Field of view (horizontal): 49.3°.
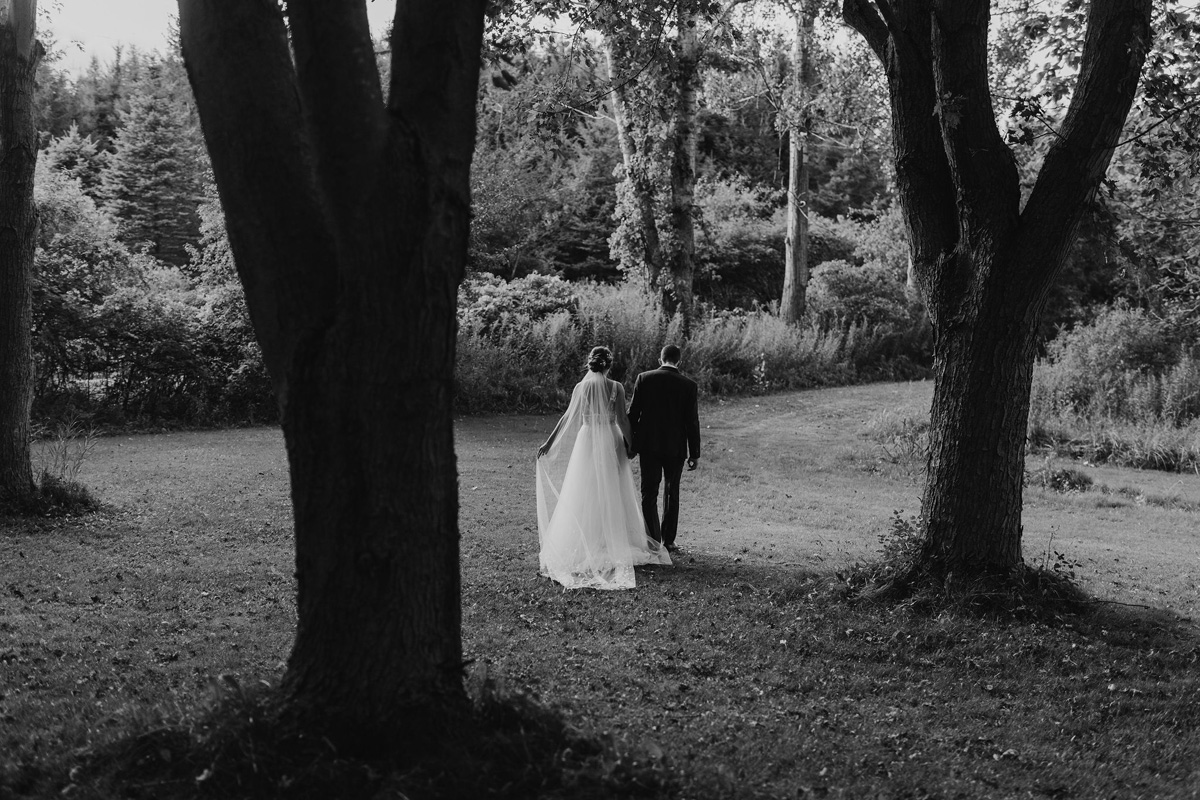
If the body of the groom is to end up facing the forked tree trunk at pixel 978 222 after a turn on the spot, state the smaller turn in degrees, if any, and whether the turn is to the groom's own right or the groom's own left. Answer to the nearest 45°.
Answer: approximately 135° to the groom's own right

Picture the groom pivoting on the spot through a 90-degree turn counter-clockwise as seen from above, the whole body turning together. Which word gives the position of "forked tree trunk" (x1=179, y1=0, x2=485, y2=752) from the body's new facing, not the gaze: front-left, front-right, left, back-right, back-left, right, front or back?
left

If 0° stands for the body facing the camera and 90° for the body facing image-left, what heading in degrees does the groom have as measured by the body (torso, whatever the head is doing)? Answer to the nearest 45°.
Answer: approximately 180°

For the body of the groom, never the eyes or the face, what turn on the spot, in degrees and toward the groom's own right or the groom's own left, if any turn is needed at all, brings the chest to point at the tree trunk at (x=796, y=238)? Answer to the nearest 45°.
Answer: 0° — they already face it

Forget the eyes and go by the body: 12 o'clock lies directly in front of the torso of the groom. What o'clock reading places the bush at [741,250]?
The bush is roughly at 12 o'clock from the groom.

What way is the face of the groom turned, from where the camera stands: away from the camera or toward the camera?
away from the camera

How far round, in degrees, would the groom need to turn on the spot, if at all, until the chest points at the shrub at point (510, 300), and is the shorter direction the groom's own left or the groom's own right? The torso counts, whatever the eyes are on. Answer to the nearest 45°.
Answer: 0° — they already face it

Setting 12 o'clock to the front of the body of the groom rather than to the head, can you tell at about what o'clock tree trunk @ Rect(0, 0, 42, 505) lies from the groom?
The tree trunk is roughly at 9 o'clock from the groom.
